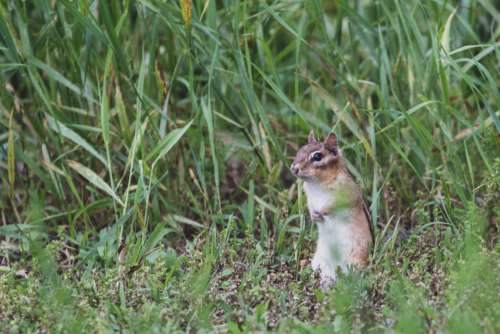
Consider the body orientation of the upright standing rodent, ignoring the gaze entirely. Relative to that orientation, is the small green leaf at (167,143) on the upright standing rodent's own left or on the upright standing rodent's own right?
on the upright standing rodent's own right

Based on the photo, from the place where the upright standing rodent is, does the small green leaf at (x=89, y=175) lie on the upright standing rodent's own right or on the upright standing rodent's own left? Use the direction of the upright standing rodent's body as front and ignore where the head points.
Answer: on the upright standing rodent's own right

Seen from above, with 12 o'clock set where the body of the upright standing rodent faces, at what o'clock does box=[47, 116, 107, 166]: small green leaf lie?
The small green leaf is roughly at 2 o'clock from the upright standing rodent.

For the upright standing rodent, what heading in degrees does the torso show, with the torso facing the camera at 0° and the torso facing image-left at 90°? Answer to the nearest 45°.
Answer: approximately 45°
